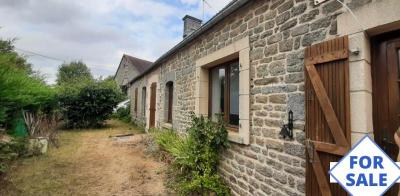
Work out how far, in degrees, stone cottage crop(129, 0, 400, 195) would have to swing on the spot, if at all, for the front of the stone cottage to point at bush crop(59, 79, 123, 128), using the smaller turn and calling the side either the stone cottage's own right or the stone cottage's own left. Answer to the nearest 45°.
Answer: approximately 90° to the stone cottage's own right

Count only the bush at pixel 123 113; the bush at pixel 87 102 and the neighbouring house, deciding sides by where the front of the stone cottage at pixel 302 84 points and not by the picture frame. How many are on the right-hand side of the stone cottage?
3

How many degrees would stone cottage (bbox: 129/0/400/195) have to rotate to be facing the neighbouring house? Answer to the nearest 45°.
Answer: approximately 90° to its right

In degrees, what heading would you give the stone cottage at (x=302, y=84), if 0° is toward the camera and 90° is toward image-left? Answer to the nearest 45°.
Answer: approximately 45°

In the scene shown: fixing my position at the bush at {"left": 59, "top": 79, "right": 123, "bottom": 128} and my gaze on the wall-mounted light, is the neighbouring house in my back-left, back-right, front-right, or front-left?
back-left

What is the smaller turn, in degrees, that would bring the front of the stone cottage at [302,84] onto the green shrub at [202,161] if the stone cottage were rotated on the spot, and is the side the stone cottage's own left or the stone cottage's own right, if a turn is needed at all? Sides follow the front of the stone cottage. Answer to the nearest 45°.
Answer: approximately 90° to the stone cottage's own right

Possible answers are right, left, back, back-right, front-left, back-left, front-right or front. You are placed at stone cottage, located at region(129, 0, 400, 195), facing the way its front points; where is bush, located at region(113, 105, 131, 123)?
right
